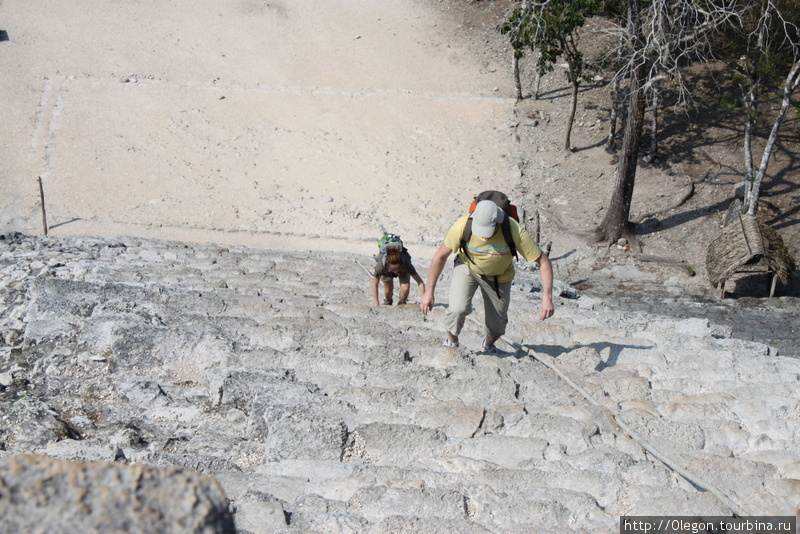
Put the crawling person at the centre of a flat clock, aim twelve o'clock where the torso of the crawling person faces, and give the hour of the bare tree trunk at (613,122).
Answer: The bare tree trunk is roughly at 7 o'clock from the crawling person.

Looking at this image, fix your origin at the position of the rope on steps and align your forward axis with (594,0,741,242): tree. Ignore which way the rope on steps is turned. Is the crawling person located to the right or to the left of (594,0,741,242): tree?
left

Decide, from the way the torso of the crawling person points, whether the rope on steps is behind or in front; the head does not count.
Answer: in front

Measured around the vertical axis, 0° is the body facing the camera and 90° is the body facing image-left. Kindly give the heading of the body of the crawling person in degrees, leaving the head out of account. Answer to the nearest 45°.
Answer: approximately 0°

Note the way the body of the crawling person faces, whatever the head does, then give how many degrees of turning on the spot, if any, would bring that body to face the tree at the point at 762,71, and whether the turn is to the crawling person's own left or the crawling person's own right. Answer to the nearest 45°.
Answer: approximately 135° to the crawling person's own left

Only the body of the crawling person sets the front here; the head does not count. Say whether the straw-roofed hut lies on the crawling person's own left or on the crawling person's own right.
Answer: on the crawling person's own left

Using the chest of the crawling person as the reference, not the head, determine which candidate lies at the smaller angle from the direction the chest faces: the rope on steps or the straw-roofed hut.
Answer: the rope on steps

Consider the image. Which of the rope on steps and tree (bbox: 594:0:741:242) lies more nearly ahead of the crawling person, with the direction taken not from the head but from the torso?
the rope on steps

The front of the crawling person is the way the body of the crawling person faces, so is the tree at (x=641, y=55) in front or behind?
behind
